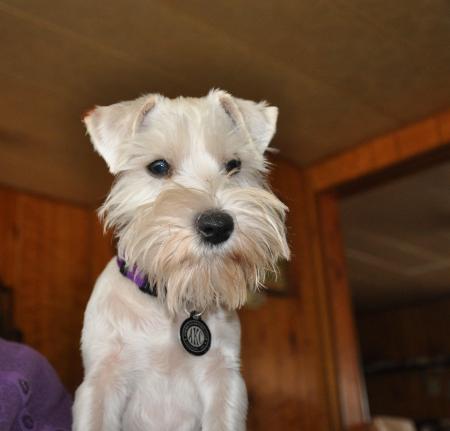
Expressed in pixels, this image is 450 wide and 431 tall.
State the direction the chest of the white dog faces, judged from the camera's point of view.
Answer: toward the camera
